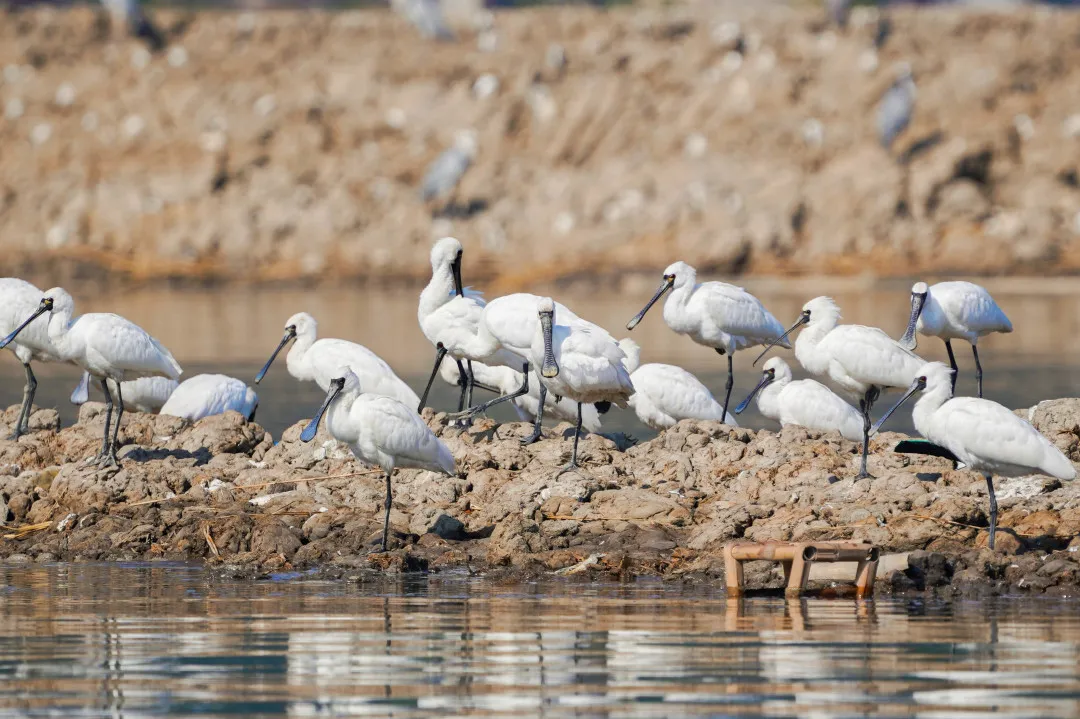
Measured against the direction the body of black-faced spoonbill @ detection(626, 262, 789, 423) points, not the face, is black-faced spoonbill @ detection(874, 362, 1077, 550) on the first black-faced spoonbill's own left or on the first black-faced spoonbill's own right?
on the first black-faced spoonbill's own left

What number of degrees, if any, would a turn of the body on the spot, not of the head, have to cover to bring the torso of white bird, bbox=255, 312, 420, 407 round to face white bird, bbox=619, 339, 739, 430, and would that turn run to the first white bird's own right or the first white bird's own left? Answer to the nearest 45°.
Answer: approximately 180°

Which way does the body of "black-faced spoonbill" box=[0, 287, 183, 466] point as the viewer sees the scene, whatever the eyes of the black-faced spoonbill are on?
to the viewer's left

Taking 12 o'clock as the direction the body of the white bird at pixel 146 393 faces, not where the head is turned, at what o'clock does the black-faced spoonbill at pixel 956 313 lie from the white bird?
The black-faced spoonbill is roughly at 7 o'clock from the white bird.

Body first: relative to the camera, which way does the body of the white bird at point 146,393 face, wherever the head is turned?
to the viewer's left

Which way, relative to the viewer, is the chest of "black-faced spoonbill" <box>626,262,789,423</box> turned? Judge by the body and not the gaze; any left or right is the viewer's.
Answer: facing to the left of the viewer

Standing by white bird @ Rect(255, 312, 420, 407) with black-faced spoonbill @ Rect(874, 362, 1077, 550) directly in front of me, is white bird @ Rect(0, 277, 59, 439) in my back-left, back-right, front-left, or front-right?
back-right

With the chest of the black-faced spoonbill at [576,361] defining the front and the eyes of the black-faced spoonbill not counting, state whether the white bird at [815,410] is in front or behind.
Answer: behind

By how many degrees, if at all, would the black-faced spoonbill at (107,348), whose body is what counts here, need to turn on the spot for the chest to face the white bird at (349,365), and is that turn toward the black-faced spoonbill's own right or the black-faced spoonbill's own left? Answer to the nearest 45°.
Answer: approximately 180°

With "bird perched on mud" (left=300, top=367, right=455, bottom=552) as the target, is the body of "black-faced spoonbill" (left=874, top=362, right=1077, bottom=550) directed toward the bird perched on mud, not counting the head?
yes

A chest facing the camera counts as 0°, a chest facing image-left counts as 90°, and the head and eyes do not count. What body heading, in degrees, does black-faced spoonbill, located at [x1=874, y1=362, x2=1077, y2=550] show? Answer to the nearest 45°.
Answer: approximately 90°

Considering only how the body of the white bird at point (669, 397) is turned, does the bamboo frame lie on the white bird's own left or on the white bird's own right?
on the white bird's own left

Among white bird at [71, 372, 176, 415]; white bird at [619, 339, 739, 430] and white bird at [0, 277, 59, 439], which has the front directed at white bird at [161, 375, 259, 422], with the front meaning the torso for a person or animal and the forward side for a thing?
white bird at [619, 339, 739, 430]

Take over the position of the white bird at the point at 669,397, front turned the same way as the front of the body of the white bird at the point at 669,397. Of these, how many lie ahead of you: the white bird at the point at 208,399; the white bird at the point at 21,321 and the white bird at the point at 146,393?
3

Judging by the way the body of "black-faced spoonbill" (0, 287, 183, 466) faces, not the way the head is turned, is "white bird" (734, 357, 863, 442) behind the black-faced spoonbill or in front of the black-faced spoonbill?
behind
